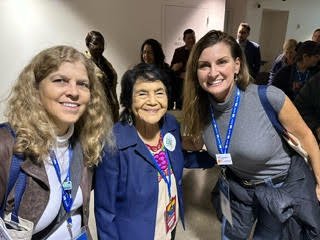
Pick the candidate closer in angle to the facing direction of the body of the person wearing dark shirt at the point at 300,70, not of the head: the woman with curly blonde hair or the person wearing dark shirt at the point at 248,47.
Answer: the woman with curly blonde hair

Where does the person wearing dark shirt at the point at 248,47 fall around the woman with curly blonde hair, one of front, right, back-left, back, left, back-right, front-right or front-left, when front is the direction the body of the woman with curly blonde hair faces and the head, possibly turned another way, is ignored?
left

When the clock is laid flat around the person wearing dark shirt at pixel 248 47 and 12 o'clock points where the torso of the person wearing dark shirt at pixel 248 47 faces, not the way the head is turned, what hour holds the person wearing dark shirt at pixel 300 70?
the person wearing dark shirt at pixel 300 70 is roughly at 10 o'clock from the person wearing dark shirt at pixel 248 47.

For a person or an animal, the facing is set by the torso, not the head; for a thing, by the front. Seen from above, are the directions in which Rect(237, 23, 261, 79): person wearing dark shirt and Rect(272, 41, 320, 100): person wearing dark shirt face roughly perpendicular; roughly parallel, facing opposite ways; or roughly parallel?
roughly perpendicular

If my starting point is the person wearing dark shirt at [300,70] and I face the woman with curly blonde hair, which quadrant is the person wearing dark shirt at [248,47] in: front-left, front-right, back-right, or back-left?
back-right
